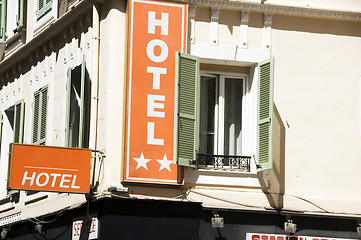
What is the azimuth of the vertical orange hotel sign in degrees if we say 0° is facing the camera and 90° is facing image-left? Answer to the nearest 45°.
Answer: approximately 0°

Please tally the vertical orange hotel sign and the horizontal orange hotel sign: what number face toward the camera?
2

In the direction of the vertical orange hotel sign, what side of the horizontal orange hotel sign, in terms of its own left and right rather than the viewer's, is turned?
left

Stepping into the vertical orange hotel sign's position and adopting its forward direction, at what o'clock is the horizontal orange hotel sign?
The horizontal orange hotel sign is roughly at 3 o'clock from the vertical orange hotel sign.
